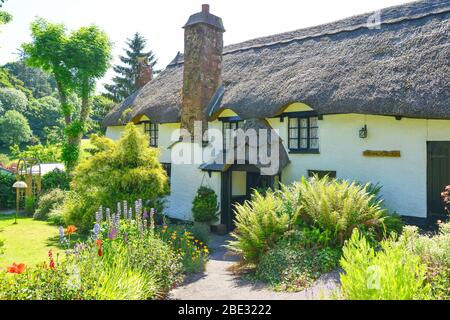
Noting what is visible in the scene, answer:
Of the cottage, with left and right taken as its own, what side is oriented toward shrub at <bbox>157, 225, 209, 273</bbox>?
front

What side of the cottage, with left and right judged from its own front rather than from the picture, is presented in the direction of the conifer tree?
right

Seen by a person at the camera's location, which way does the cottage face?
facing the viewer and to the left of the viewer

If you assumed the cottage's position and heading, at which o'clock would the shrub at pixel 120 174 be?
The shrub is roughly at 1 o'clock from the cottage.

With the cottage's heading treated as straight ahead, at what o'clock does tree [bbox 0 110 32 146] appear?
The tree is roughly at 3 o'clock from the cottage.

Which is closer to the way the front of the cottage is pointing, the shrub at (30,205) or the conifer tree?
the shrub

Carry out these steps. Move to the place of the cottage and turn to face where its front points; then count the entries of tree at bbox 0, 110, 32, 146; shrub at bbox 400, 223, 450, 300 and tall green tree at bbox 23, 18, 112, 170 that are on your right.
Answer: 2

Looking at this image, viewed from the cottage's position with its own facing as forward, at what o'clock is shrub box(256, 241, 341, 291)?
The shrub is roughly at 11 o'clock from the cottage.

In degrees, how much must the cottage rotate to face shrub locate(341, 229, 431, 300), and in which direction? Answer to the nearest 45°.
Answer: approximately 45° to its left
